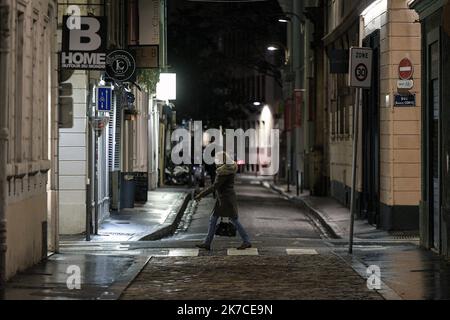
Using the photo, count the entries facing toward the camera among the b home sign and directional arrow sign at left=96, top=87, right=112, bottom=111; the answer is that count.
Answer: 2

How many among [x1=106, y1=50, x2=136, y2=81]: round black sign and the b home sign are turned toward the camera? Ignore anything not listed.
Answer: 2

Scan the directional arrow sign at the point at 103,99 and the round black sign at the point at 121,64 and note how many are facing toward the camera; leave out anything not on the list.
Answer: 2

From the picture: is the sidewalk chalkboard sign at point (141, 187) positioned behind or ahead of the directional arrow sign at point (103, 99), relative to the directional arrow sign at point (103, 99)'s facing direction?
behind

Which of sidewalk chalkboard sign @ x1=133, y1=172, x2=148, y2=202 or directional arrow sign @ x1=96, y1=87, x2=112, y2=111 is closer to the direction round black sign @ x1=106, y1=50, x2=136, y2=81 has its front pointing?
the directional arrow sign

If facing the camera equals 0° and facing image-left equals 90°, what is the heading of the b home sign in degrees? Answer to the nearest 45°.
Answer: approximately 0°

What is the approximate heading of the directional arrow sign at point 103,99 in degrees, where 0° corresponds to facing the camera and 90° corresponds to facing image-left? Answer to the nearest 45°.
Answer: approximately 0°
